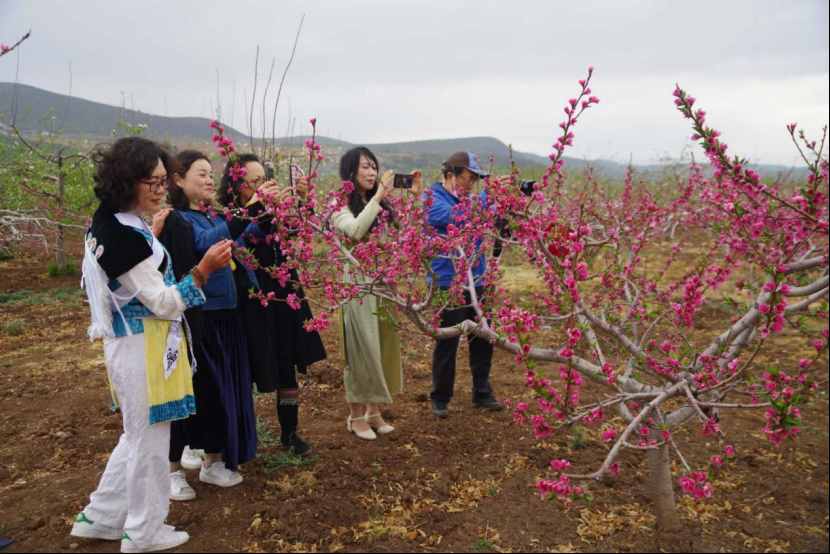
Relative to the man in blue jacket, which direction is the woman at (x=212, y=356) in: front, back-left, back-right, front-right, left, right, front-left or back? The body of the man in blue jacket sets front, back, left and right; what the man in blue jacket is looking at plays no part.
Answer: right

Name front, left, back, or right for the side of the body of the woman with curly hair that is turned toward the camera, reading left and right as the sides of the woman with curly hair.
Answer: right

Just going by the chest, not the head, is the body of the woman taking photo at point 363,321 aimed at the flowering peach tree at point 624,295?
yes

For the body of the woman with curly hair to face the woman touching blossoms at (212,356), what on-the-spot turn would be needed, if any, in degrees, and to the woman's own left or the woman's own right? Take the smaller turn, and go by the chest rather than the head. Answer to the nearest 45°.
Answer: approximately 45° to the woman's own left

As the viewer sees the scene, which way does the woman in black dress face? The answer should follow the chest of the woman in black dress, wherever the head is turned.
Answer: to the viewer's right

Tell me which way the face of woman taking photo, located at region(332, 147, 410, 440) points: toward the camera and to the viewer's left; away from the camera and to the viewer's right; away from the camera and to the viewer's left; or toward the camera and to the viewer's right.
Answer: toward the camera and to the viewer's right

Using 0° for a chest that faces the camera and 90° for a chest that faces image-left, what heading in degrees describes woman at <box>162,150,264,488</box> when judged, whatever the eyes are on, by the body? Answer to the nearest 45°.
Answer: approximately 270°

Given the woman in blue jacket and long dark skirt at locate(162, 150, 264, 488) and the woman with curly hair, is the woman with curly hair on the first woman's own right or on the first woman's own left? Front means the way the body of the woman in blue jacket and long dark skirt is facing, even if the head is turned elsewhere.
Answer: on the first woman's own right
